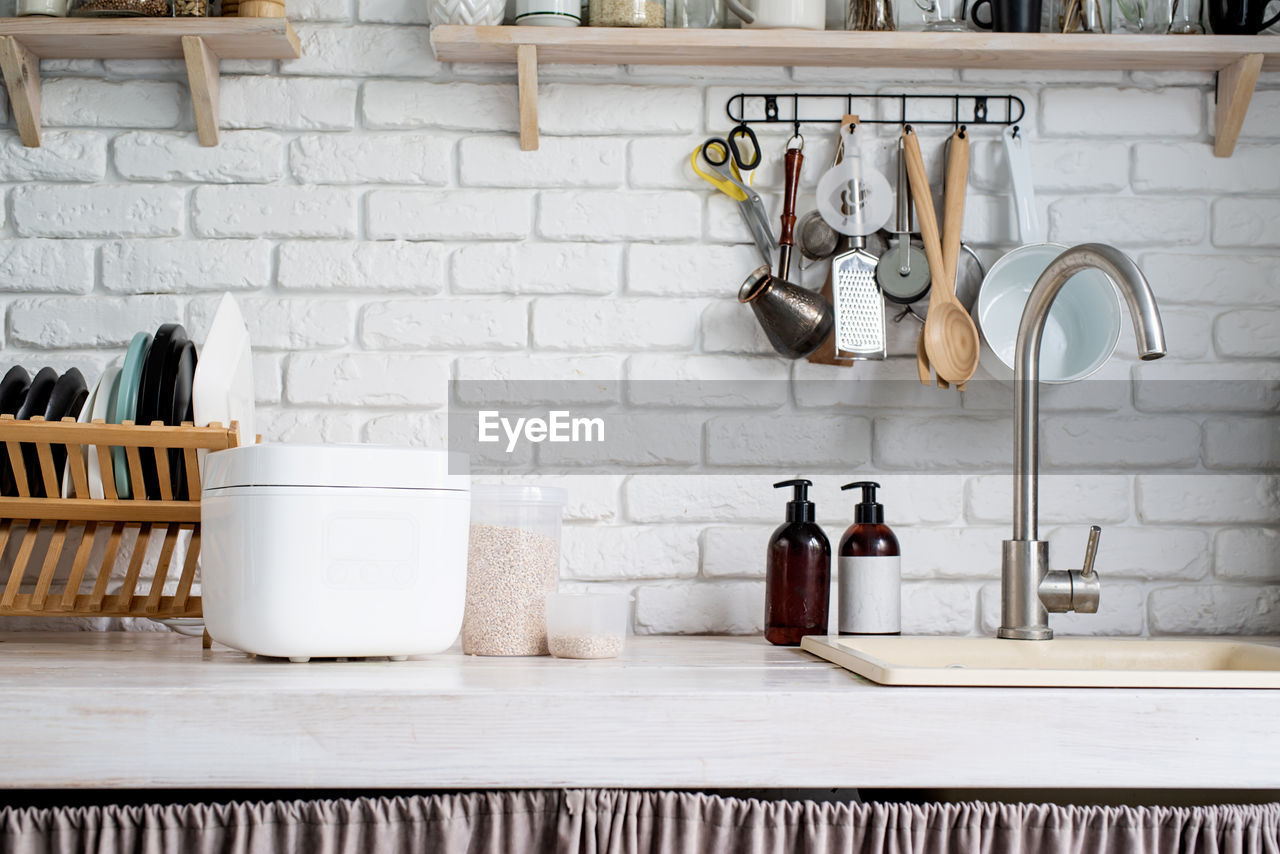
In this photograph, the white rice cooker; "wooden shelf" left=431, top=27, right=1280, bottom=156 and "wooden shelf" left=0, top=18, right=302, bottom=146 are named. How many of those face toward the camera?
3

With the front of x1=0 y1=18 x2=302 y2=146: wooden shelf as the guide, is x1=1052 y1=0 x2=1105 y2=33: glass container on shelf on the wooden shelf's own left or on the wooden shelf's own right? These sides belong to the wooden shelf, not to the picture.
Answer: on the wooden shelf's own left

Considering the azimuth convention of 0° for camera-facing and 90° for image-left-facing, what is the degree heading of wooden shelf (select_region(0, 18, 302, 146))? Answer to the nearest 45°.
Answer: approximately 0°

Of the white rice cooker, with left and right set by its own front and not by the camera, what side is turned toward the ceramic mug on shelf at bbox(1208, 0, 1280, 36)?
left

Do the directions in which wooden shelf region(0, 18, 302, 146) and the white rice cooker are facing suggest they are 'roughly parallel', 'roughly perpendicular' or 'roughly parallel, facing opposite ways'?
roughly parallel

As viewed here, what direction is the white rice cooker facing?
toward the camera

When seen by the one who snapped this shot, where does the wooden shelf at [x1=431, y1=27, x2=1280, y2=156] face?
facing the viewer
